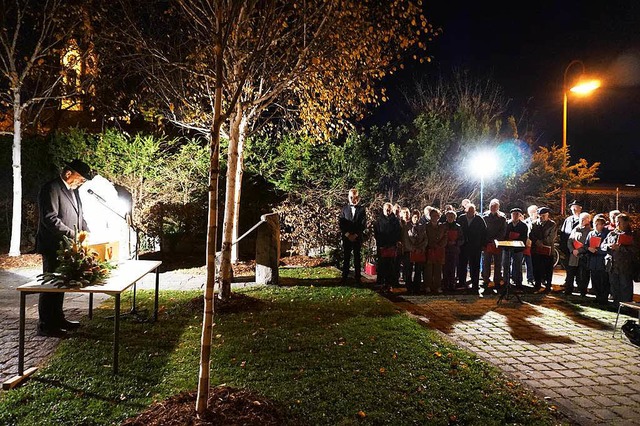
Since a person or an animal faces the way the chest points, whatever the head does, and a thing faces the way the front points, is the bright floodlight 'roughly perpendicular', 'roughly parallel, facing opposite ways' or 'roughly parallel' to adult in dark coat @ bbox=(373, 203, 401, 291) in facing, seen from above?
roughly parallel

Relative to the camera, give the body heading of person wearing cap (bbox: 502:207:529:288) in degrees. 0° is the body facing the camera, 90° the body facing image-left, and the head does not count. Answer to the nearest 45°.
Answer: approximately 45°

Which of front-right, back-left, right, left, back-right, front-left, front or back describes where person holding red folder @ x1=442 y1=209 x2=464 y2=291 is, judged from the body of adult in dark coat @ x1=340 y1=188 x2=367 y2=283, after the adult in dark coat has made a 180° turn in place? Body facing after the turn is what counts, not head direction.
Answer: right

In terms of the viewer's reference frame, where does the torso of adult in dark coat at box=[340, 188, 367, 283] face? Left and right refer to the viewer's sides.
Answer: facing the viewer

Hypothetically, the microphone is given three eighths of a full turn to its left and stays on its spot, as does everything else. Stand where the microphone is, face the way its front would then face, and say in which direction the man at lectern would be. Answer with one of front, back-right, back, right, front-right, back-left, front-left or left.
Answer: right

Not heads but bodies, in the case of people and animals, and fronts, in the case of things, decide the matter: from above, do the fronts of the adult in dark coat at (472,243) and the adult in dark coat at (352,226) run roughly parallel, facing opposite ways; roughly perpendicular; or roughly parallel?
roughly parallel

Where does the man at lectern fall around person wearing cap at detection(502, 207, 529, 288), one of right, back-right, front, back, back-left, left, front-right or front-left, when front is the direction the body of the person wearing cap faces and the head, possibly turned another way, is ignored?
front

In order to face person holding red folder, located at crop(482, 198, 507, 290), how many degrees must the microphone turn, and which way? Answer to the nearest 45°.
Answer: approximately 180°

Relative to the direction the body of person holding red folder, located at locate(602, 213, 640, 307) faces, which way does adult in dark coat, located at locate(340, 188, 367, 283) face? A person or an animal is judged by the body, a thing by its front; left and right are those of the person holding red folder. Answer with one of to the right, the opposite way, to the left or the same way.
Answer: to the left

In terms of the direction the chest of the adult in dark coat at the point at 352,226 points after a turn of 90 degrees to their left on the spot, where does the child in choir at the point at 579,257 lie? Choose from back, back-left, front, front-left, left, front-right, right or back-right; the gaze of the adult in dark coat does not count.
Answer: front

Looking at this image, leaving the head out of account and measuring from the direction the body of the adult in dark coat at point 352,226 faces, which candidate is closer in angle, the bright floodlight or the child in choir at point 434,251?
the child in choir

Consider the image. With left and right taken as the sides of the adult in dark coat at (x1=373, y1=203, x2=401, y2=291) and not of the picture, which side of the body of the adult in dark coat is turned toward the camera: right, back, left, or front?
front

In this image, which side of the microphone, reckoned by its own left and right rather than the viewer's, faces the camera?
left
